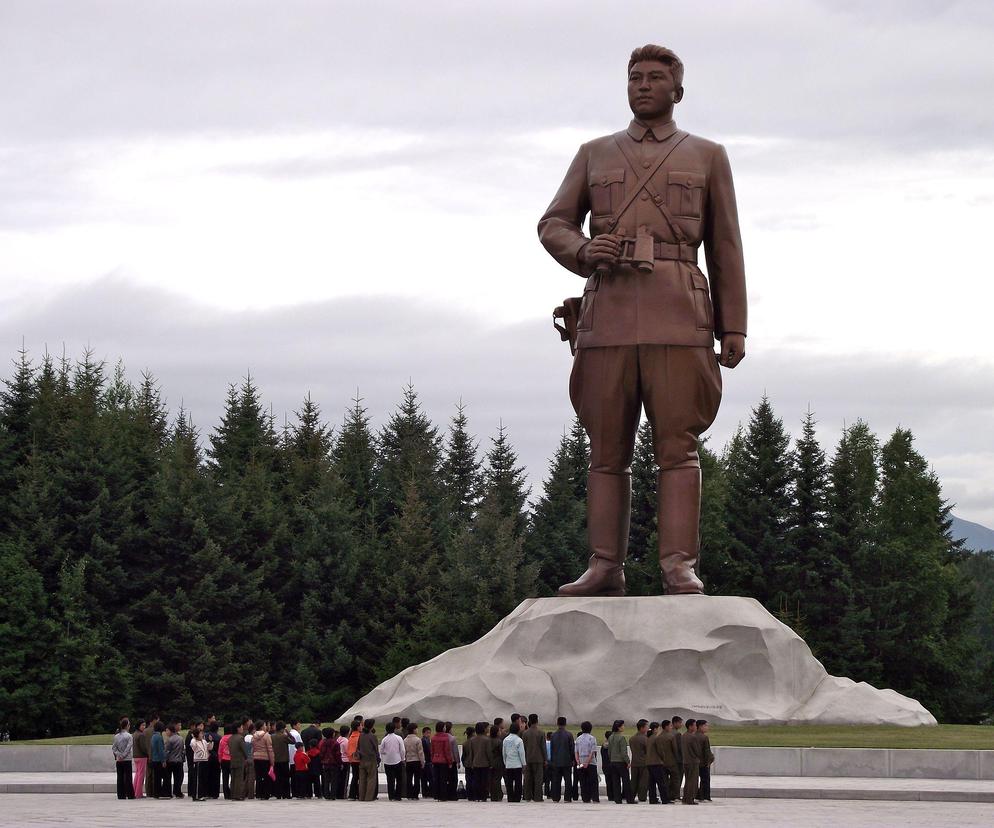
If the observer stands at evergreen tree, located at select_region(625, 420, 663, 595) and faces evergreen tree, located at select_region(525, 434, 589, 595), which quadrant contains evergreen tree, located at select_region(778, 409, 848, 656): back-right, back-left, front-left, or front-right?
back-left

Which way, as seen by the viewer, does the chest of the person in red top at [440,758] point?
away from the camera

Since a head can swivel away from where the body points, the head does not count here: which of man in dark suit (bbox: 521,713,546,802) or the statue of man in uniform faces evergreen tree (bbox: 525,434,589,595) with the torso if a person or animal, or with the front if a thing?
the man in dark suit

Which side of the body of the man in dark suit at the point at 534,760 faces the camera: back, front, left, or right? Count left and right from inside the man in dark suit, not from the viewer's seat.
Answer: back

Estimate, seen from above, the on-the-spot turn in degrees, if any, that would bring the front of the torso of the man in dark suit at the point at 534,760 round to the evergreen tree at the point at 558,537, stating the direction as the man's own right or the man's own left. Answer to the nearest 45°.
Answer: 0° — they already face it

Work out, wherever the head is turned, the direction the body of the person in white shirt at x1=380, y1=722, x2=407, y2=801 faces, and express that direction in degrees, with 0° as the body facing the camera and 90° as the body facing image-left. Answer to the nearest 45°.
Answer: approximately 180°

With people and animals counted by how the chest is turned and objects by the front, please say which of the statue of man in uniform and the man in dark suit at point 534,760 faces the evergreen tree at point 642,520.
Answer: the man in dark suit

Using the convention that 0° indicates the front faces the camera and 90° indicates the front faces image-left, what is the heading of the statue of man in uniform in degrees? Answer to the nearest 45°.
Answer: approximately 0°

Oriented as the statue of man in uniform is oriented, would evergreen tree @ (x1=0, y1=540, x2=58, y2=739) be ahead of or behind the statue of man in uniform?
behind

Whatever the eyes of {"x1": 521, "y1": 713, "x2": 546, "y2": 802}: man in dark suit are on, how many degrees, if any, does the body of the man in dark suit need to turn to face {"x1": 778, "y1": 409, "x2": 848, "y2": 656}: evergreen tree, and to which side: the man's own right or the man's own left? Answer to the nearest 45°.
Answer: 0° — they already face it

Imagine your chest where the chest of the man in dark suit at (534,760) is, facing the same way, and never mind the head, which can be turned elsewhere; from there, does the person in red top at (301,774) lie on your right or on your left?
on your left

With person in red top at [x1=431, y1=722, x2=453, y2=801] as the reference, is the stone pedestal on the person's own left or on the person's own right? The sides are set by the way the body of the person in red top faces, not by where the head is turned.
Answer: on the person's own right

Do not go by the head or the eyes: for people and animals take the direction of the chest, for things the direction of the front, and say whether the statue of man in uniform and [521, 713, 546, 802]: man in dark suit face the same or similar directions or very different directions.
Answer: very different directions
